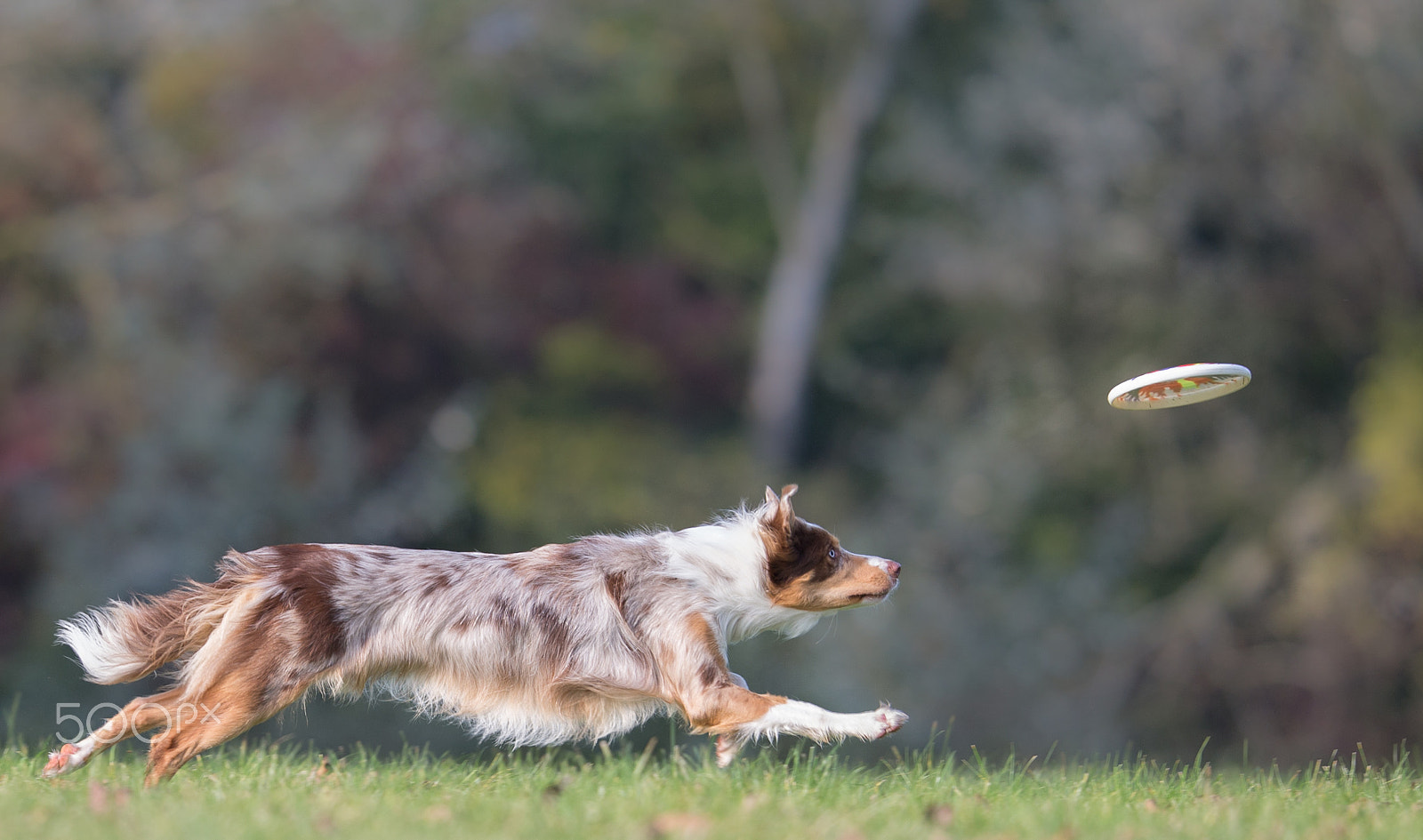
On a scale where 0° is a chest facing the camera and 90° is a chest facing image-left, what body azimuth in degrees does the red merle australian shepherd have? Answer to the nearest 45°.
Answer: approximately 270°

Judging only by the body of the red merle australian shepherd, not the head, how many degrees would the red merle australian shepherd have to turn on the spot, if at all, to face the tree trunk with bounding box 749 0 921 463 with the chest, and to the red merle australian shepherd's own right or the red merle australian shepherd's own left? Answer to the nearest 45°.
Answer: approximately 90° to the red merle australian shepherd's own left

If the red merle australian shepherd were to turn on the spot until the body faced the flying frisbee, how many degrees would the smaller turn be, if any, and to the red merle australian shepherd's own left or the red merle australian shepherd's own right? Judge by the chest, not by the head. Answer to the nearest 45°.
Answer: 0° — it already faces it

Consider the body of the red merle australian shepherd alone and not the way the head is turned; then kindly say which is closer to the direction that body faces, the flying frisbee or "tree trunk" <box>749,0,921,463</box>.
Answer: the flying frisbee

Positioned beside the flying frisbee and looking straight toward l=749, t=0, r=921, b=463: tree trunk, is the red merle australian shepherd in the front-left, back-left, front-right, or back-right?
back-left
